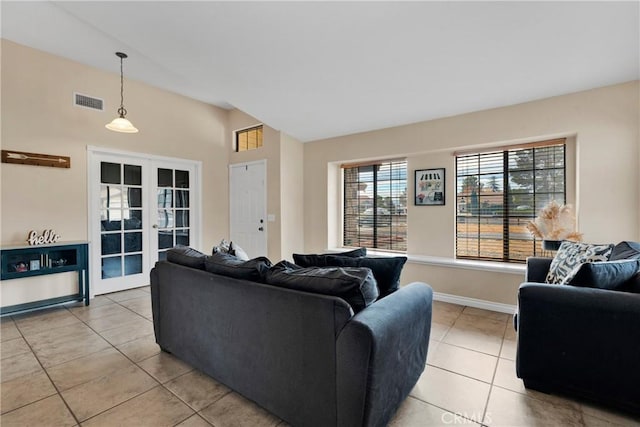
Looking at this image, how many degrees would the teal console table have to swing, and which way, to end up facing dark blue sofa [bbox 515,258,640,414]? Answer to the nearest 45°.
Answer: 0° — it already faces it

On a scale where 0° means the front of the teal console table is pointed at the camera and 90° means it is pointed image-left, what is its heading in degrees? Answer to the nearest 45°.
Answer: approximately 315°

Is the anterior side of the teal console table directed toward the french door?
no

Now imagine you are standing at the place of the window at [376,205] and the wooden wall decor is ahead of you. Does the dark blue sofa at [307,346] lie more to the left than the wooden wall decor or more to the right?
left

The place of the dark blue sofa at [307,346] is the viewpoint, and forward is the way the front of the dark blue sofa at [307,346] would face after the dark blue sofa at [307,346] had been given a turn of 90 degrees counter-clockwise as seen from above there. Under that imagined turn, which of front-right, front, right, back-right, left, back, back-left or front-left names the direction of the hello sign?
front

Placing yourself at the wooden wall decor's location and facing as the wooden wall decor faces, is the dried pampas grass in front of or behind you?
in front

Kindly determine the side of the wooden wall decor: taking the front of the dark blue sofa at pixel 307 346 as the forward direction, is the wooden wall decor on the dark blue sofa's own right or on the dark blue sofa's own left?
on the dark blue sofa's own left

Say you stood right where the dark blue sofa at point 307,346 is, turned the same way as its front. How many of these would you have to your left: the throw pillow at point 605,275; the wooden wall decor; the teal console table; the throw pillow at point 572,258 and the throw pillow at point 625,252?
2

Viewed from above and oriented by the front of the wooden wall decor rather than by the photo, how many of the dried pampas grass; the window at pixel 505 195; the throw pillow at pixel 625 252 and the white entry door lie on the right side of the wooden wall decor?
0

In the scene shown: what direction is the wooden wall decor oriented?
toward the camera

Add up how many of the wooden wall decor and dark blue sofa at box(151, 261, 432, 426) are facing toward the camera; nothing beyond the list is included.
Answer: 1

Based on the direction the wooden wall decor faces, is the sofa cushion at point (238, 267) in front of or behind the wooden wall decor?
in front

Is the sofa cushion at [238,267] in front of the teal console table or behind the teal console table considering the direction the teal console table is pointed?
in front

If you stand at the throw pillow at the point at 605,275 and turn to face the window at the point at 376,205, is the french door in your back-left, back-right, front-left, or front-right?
front-left

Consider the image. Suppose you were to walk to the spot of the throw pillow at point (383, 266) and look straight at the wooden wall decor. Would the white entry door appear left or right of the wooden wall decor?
right

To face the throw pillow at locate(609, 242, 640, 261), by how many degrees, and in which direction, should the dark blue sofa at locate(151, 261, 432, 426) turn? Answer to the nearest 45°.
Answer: approximately 45° to its right

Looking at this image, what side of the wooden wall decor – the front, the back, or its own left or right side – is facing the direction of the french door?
left

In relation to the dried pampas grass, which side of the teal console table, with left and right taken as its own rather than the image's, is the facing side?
front
